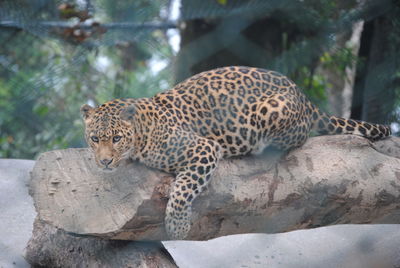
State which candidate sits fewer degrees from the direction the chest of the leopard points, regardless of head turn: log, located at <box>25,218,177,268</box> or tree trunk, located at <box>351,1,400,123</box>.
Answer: the log

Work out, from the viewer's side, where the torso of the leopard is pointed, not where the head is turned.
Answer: to the viewer's left

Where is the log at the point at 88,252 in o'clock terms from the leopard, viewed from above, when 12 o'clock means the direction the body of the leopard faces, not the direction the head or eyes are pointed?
The log is roughly at 11 o'clock from the leopard.

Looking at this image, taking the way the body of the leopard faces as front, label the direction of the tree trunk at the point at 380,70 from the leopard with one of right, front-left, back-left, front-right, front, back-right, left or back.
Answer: back-right
